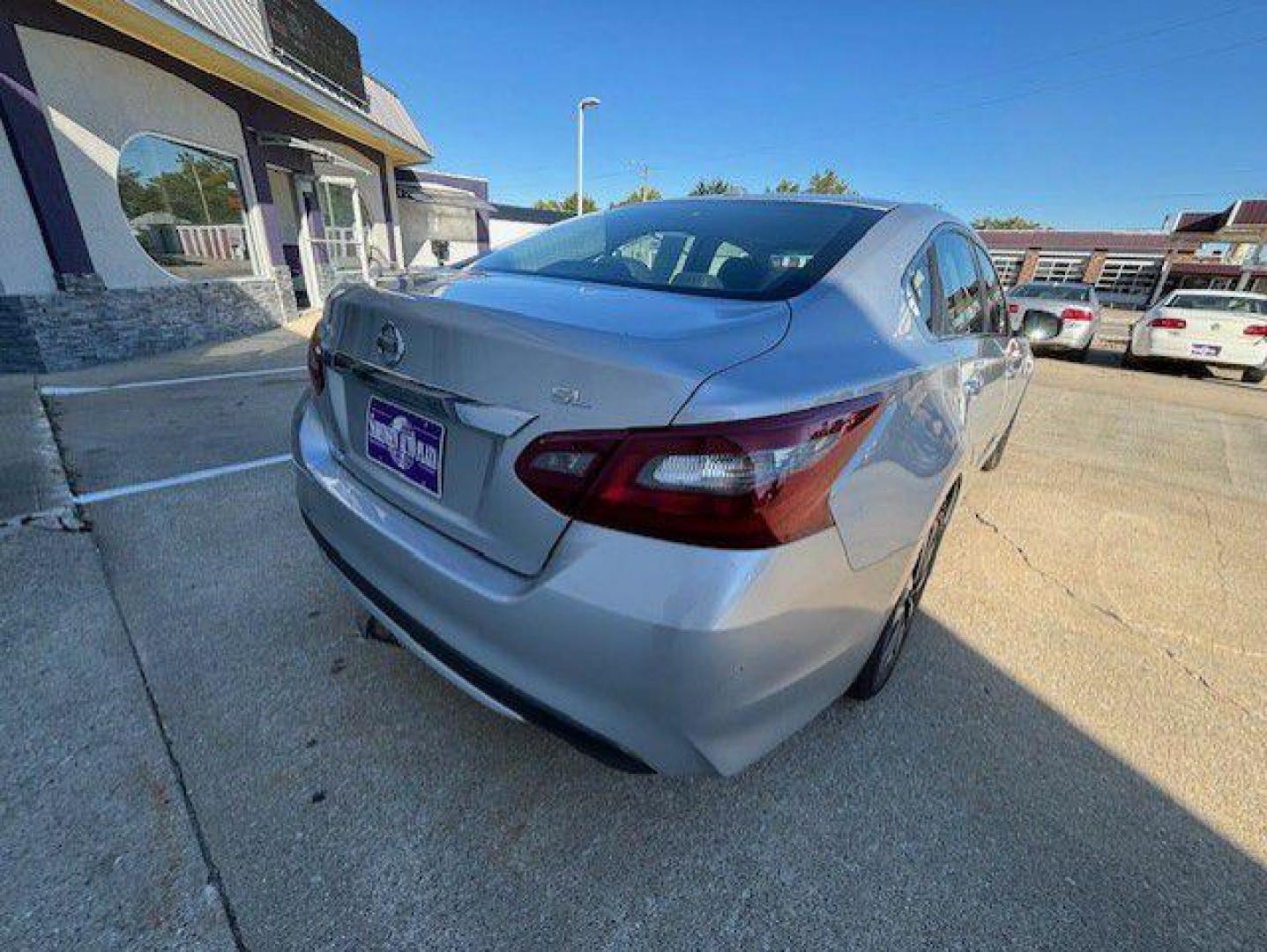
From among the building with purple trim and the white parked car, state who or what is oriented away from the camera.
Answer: the white parked car

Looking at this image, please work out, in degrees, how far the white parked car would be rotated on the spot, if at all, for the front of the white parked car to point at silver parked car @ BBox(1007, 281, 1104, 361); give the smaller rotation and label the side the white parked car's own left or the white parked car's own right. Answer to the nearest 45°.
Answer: approximately 90° to the white parked car's own left

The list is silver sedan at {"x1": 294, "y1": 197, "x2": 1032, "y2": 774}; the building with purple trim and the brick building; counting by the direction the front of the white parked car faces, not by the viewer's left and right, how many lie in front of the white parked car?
1

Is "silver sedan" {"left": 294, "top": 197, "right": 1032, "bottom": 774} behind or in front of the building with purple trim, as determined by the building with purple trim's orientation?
in front

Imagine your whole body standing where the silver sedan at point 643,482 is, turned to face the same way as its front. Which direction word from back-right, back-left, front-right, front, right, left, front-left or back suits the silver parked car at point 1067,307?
front

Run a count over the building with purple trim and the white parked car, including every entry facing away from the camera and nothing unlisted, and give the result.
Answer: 1

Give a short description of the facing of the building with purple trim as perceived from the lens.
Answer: facing the viewer and to the right of the viewer

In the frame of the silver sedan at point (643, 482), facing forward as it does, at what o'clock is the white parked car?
The white parked car is roughly at 12 o'clock from the silver sedan.

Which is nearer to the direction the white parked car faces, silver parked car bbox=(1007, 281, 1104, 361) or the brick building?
the brick building

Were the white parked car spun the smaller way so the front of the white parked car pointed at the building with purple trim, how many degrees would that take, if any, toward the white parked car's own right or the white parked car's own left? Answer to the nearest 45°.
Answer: approximately 135° to the white parked car's own left

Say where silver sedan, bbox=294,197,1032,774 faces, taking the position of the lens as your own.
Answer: facing away from the viewer and to the right of the viewer

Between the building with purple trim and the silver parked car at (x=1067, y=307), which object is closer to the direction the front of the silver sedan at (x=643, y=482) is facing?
the silver parked car

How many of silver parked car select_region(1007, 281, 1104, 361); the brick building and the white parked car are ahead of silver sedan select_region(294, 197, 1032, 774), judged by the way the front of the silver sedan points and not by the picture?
3

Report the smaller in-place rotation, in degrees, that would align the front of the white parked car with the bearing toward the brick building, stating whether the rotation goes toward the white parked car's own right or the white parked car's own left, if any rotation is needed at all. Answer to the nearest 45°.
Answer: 0° — it already faces it

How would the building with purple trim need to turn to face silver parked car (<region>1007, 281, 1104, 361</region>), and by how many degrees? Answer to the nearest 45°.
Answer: approximately 45° to its left

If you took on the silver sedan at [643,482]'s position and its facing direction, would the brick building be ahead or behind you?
ahead

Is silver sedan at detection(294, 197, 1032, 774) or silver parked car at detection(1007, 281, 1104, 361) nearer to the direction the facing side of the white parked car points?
the silver parked car

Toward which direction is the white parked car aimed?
away from the camera
